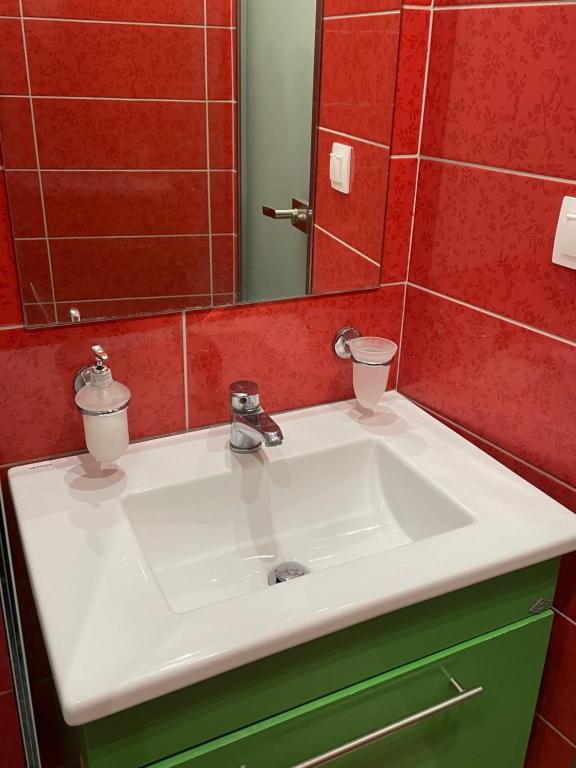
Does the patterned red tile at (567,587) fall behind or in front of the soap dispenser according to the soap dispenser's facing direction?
in front

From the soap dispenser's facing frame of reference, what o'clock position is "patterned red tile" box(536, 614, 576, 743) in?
The patterned red tile is roughly at 11 o'clock from the soap dispenser.

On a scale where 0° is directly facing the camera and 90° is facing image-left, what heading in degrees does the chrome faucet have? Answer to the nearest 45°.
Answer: approximately 315°

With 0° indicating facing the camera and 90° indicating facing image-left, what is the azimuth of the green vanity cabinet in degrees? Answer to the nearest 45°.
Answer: approximately 315°

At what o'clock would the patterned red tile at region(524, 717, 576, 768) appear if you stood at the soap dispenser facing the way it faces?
The patterned red tile is roughly at 11 o'clock from the soap dispenser.

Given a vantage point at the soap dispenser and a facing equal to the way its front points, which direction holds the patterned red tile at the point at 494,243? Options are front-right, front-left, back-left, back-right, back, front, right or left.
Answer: front-left

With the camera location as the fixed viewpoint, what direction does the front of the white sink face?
facing the viewer and to the right of the viewer
